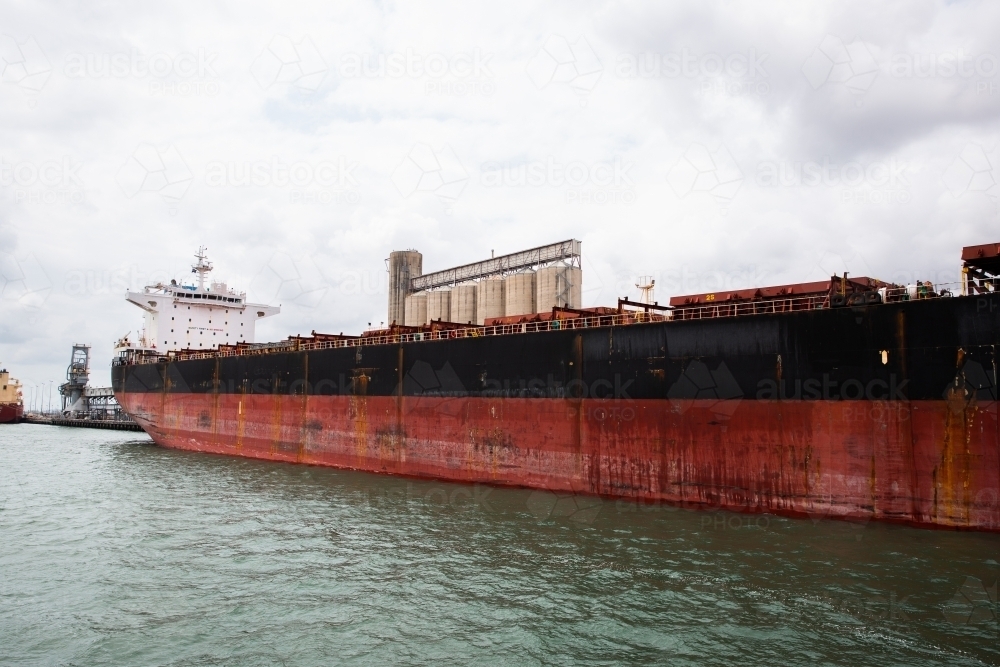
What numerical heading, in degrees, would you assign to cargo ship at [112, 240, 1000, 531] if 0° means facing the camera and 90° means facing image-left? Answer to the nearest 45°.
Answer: approximately 315°

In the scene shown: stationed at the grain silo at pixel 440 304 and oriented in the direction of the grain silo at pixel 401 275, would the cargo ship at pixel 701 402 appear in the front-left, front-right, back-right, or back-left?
back-left

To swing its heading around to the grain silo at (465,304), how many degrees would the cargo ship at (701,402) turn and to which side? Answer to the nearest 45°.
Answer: approximately 135° to its left

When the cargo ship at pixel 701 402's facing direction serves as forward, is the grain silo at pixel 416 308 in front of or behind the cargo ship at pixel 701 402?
behind

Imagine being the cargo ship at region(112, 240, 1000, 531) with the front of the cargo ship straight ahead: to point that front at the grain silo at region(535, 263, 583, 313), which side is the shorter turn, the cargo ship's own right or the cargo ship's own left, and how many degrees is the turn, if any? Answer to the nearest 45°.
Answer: approximately 135° to the cargo ship's own left

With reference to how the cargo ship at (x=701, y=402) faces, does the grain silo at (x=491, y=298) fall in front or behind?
behind

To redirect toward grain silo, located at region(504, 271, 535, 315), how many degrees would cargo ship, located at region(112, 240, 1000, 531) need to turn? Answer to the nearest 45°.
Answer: approximately 135° to its left
